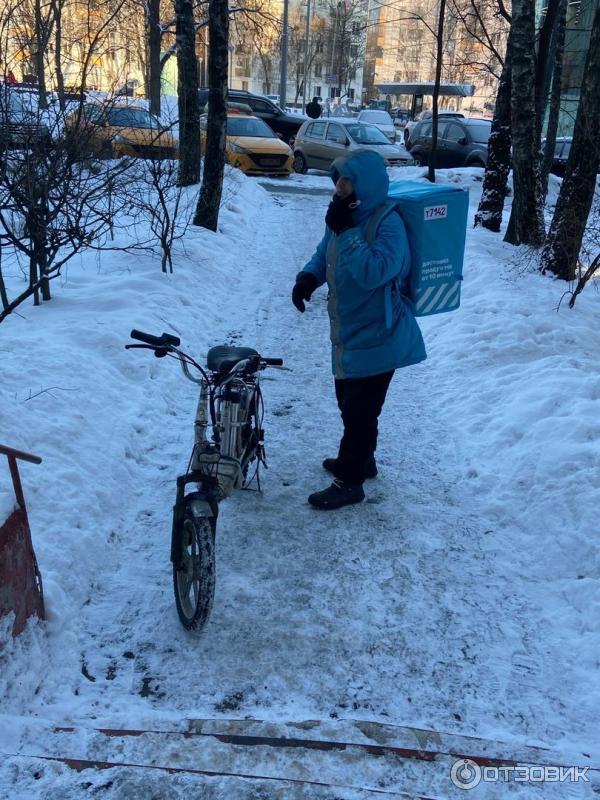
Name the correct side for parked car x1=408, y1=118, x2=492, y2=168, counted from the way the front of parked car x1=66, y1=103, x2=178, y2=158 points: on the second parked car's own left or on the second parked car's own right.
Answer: on the second parked car's own left

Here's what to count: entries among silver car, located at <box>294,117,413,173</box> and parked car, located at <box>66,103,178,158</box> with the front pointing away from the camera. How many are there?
0

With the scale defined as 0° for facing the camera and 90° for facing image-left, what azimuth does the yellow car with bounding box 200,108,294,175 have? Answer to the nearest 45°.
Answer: approximately 315°

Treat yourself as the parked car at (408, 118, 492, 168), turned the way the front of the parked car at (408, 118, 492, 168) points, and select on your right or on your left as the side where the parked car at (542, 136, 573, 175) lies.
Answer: on your left

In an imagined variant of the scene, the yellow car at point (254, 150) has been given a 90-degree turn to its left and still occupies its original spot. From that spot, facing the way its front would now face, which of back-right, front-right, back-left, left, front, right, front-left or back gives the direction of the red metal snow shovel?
back-right

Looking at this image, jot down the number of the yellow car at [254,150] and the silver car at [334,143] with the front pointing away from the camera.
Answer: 0

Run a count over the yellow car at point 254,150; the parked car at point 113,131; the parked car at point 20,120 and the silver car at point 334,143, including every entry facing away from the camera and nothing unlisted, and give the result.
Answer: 0

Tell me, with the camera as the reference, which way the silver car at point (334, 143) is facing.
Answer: facing the viewer and to the right of the viewer

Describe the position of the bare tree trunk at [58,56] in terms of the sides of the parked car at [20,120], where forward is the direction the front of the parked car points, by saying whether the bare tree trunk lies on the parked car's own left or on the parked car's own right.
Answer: on the parked car's own left

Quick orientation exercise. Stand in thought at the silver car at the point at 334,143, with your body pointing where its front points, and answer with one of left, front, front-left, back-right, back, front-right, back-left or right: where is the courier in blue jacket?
front-right

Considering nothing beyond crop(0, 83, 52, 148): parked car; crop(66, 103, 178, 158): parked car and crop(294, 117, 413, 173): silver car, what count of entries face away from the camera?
0
